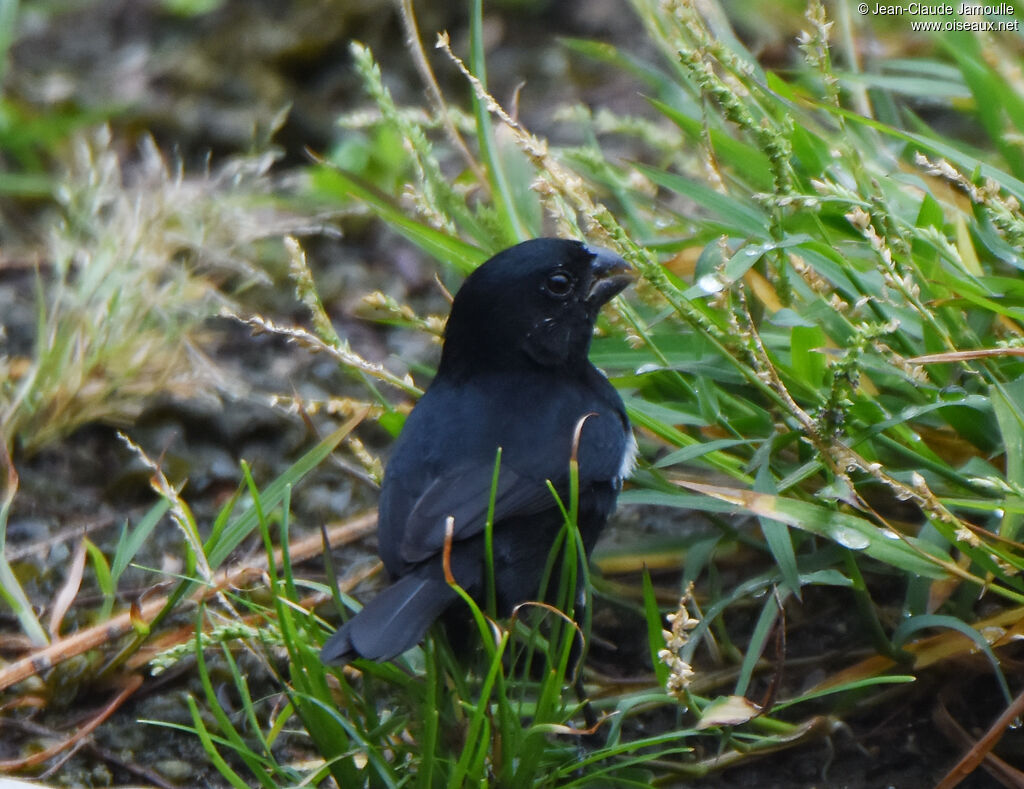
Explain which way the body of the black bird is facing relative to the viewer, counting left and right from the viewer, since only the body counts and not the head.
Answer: facing to the right of the viewer
